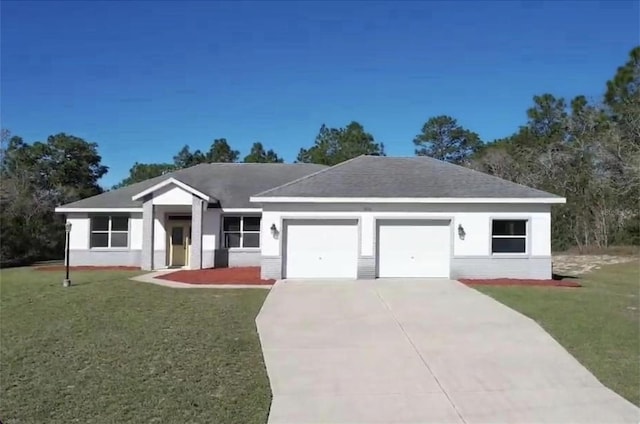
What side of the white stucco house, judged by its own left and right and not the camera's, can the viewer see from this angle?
front
